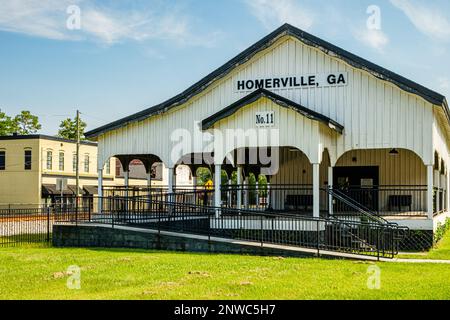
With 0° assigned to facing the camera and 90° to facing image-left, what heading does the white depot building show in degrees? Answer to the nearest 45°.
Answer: approximately 45°

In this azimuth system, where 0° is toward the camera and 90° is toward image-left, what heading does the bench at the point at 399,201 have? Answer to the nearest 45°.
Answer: approximately 0°

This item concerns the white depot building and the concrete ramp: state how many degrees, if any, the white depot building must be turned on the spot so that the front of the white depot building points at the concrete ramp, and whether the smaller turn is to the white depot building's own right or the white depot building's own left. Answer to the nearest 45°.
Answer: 0° — it already faces it
